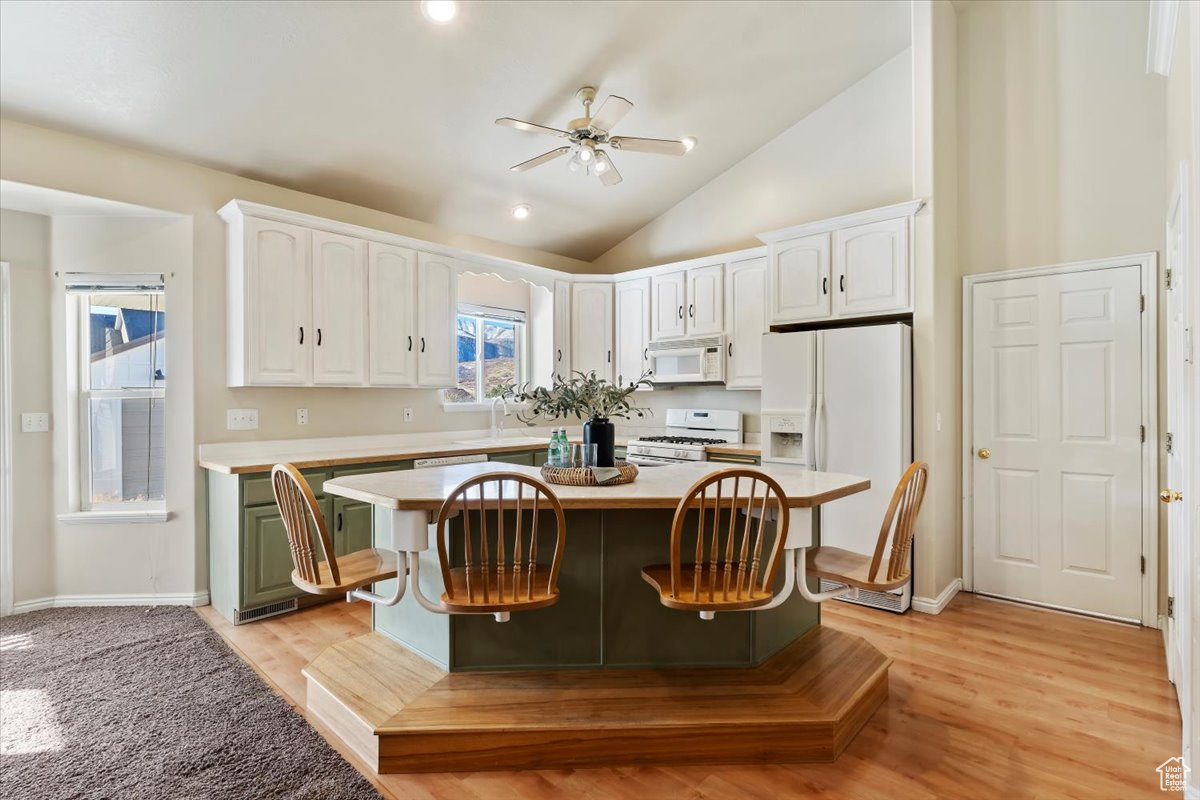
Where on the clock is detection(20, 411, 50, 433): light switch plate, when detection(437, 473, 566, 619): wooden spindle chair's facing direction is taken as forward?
The light switch plate is roughly at 10 o'clock from the wooden spindle chair.

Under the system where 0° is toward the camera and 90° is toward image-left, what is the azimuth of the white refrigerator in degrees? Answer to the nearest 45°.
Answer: approximately 45°

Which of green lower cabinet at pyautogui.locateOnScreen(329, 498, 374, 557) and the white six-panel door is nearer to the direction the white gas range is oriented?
the green lower cabinet

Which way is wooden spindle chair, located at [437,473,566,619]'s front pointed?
away from the camera

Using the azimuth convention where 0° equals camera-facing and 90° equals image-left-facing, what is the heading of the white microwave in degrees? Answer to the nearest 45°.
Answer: approximately 45°

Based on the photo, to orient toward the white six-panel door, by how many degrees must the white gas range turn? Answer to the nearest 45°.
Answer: approximately 90° to its left

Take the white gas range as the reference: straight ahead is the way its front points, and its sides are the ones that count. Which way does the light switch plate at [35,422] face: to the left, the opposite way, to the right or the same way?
to the left

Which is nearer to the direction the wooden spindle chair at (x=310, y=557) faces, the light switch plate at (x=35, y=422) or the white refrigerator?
the white refrigerator
